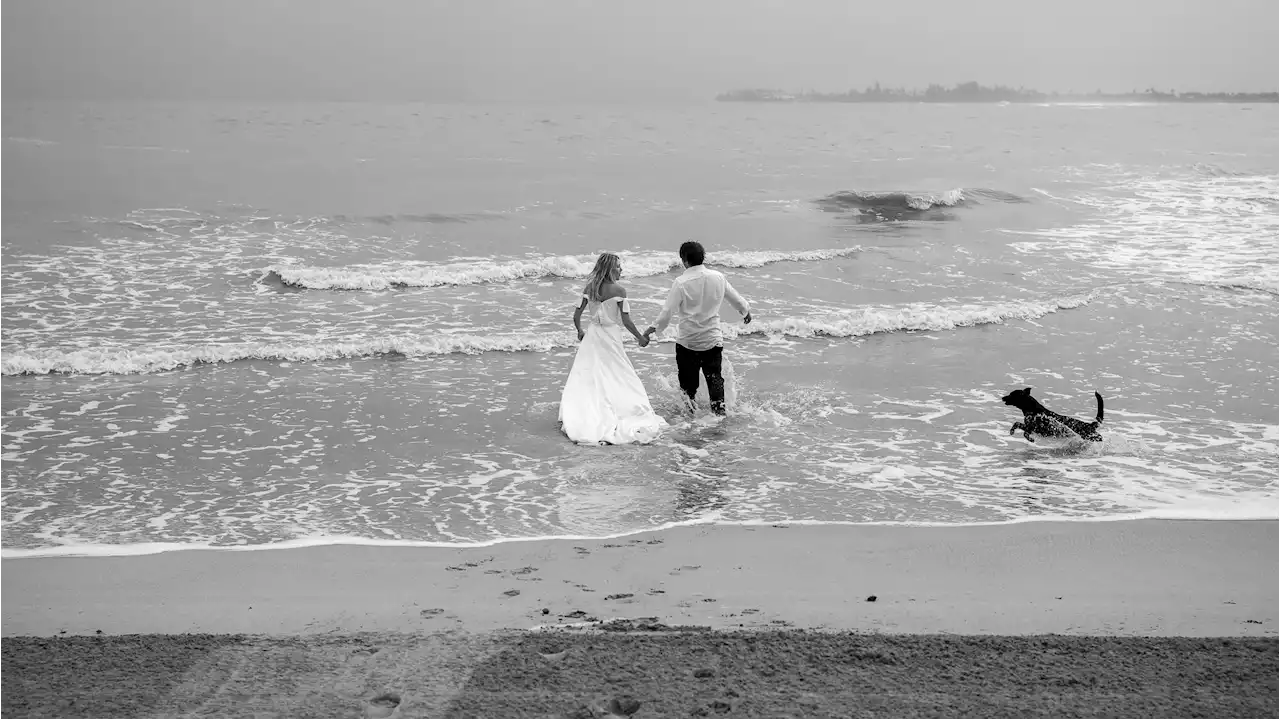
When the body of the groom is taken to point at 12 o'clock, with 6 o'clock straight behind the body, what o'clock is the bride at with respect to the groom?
The bride is roughly at 8 o'clock from the groom.

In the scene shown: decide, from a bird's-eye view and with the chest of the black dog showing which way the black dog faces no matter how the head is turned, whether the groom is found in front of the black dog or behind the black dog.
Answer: in front

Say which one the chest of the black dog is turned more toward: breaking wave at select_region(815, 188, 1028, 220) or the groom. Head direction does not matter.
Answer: the groom

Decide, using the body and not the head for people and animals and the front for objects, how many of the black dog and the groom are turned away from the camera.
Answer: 1

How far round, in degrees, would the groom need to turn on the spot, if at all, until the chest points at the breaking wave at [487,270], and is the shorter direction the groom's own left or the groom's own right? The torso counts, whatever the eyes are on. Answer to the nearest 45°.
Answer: approximately 45° to the groom's own left

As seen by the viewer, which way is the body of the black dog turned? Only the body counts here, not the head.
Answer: to the viewer's left

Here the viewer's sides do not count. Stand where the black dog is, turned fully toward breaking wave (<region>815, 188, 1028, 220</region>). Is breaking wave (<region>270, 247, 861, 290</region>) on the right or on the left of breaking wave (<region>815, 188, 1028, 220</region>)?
left

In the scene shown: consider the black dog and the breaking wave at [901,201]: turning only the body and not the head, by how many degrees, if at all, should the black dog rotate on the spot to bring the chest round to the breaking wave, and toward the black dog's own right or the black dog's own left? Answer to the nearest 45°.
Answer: approximately 90° to the black dog's own right

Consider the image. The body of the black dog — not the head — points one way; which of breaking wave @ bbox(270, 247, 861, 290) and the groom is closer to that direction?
the groom

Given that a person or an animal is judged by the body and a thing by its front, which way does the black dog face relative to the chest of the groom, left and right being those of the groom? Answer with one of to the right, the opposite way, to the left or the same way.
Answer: to the left

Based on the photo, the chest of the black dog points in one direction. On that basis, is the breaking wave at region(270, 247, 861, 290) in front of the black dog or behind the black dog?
in front

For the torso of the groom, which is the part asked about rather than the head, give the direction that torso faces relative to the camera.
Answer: away from the camera

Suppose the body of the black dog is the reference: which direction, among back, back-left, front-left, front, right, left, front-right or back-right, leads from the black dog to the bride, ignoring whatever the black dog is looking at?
front

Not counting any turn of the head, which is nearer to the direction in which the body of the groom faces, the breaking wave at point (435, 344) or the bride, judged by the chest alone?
the breaking wave
